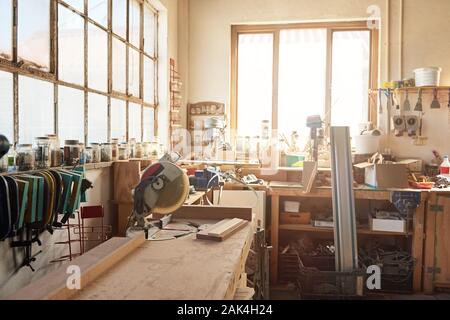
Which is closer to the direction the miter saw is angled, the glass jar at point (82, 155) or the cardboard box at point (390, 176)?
the cardboard box

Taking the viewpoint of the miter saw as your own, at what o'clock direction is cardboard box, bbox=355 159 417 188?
The cardboard box is roughly at 11 o'clock from the miter saw.

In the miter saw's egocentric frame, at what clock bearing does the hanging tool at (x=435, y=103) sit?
The hanging tool is roughly at 11 o'clock from the miter saw.

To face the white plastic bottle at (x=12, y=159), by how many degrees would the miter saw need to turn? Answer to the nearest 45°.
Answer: approximately 180°

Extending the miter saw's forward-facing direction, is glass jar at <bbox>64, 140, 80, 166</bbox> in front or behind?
behind

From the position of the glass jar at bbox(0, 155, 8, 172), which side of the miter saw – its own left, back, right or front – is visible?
back

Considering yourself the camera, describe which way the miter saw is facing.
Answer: facing to the right of the viewer

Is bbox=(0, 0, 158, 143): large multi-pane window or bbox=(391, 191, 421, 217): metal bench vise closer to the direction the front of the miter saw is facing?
the metal bench vise

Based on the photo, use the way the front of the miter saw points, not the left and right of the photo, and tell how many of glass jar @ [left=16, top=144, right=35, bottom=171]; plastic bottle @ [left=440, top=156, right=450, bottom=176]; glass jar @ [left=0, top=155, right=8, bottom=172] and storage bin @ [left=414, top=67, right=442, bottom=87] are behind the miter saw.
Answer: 2

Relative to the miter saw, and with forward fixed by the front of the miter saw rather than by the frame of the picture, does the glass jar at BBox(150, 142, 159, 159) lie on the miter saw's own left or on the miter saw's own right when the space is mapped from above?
on the miter saw's own left

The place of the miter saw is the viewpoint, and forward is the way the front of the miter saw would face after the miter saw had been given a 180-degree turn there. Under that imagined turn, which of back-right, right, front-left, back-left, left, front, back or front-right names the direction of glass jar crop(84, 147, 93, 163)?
front-right

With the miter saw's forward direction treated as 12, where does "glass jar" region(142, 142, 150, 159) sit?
The glass jar is roughly at 9 o'clock from the miter saw.
